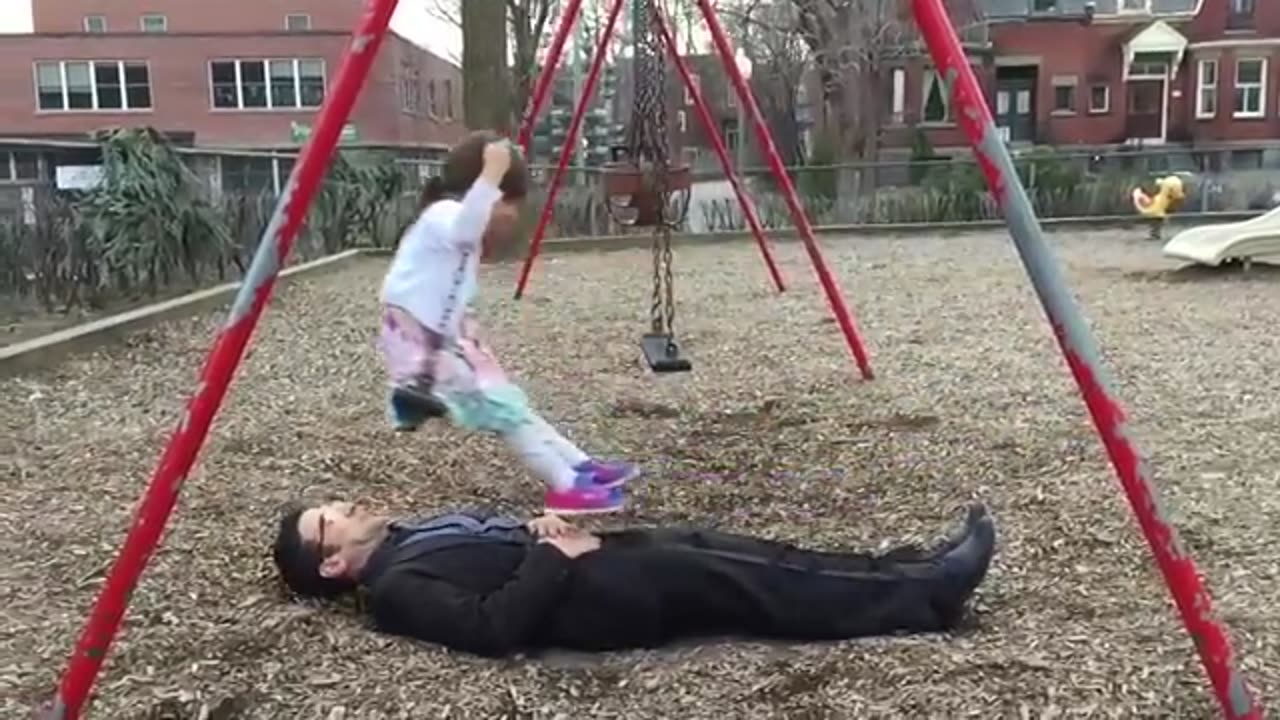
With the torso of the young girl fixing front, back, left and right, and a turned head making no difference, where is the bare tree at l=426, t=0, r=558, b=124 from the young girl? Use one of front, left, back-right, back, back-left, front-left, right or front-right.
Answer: left

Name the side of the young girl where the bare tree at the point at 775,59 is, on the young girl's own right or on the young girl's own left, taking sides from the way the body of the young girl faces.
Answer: on the young girl's own left

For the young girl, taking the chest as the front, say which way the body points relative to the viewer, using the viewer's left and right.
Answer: facing to the right of the viewer

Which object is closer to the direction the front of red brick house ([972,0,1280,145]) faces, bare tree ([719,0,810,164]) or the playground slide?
the playground slide

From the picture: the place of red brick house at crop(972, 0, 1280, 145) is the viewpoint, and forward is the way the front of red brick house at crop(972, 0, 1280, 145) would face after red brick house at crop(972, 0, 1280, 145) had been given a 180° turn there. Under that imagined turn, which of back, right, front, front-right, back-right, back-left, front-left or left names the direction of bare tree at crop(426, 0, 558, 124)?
back-left

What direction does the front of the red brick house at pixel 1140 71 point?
toward the camera

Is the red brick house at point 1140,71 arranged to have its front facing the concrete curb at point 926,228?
yes

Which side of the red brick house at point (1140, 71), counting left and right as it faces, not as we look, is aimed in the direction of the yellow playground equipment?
front

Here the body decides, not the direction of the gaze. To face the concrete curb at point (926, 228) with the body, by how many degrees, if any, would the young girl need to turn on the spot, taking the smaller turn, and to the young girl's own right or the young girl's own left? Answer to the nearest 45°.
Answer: approximately 45° to the young girl's own left

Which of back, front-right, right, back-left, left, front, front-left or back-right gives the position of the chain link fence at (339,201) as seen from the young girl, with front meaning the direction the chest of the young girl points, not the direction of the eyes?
left

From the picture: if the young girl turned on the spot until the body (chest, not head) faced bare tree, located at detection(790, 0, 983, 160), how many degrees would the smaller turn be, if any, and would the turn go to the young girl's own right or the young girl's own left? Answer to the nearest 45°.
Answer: approximately 90° to the young girl's own left

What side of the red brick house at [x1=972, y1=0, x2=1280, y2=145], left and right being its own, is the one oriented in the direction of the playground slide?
front

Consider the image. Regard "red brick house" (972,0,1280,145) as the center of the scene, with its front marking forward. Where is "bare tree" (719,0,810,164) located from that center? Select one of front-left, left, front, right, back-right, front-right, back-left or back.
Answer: front-right
